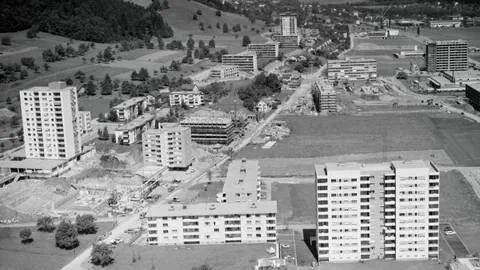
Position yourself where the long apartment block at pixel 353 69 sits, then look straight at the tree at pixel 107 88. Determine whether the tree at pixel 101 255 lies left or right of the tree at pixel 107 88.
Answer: left

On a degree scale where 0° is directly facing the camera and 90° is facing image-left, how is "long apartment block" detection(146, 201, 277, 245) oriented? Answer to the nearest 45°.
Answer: approximately 0°

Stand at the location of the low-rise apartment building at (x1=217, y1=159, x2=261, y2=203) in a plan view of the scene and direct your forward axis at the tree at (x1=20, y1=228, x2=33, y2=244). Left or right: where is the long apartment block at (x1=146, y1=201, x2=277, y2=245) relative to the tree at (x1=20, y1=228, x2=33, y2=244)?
left

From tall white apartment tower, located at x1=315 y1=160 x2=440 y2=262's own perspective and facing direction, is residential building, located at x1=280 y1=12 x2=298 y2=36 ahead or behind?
behind

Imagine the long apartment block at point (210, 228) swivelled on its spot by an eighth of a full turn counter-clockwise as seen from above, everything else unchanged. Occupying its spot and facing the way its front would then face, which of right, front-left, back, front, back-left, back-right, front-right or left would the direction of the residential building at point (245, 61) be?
back-left

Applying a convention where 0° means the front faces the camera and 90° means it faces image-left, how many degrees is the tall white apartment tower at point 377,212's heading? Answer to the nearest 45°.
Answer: approximately 0°

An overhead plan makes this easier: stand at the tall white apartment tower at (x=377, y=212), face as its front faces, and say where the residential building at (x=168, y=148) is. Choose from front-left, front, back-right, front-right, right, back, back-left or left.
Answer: back-right

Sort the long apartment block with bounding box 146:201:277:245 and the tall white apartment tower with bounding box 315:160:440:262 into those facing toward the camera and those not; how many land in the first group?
2

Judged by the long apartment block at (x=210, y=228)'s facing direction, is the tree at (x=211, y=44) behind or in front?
behind

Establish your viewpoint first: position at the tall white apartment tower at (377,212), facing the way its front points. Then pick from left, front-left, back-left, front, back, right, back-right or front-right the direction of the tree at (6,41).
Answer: back-right

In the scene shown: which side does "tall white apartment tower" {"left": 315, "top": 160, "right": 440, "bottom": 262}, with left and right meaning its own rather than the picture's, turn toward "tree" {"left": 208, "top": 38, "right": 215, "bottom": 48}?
back

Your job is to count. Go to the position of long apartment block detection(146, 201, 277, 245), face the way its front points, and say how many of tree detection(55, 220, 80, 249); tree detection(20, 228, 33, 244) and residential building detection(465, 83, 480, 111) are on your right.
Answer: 2

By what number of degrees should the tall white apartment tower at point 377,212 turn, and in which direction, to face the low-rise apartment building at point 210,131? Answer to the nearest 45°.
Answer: approximately 135° to its right
